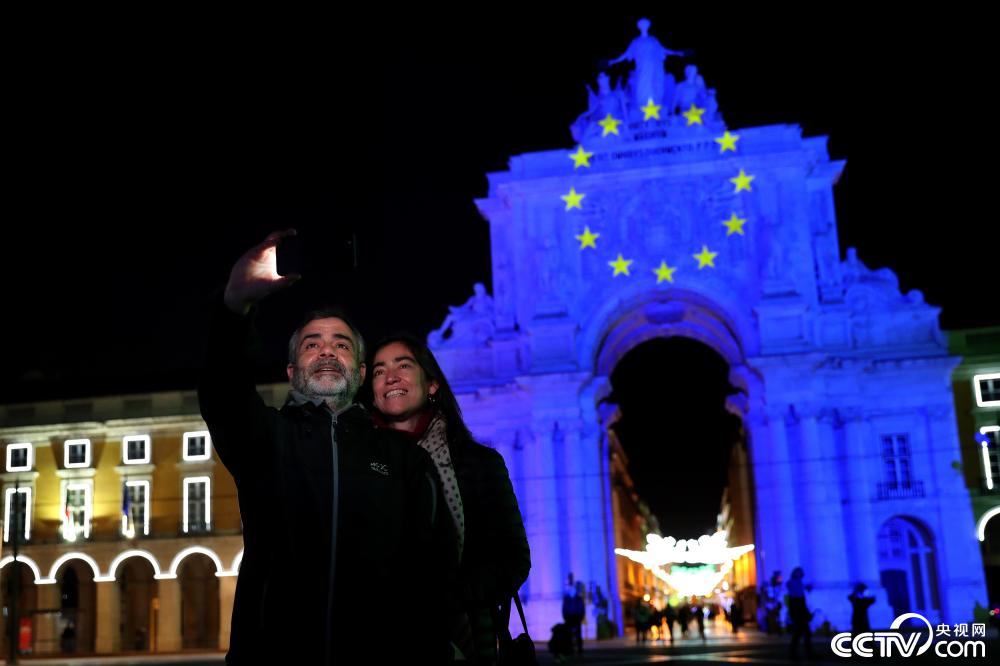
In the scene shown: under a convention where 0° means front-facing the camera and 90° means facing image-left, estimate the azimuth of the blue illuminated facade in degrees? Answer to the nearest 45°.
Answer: approximately 0°

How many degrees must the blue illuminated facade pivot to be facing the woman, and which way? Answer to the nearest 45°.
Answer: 0° — it already faces them
